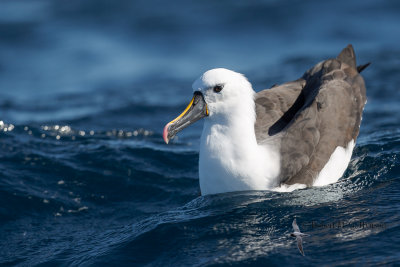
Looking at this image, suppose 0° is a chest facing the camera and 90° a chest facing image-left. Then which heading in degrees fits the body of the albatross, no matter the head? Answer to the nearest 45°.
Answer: approximately 45°
